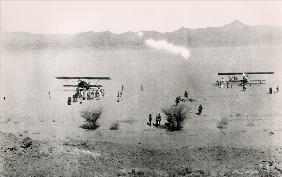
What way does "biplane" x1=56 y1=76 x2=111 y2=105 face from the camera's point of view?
toward the camera

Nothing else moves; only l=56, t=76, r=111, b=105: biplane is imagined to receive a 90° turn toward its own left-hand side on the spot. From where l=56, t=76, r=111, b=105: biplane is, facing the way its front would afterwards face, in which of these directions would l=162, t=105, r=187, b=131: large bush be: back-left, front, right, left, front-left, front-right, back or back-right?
front-right

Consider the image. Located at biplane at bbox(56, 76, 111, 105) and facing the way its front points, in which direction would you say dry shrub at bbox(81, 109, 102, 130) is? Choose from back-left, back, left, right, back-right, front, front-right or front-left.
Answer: front
